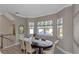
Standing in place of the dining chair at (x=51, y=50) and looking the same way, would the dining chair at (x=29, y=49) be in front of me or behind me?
in front

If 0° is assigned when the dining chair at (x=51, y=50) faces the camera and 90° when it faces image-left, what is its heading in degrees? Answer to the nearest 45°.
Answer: approximately 90°
